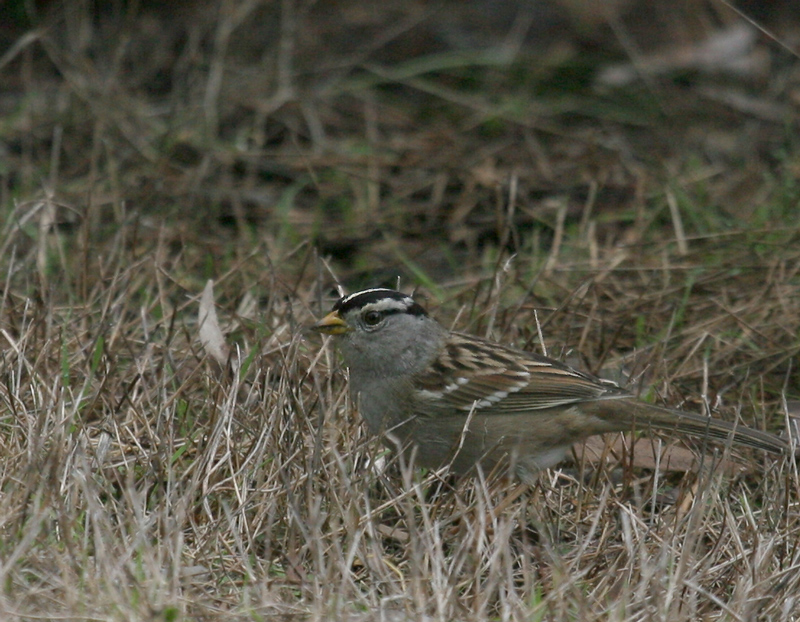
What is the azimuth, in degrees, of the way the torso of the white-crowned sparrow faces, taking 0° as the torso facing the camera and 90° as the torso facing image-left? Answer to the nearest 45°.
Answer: approximately 90°

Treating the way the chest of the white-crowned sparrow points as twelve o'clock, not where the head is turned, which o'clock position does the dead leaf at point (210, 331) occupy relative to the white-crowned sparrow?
The dead leaf is roughly at 1 o'clock from the white-crowned sparrow.
